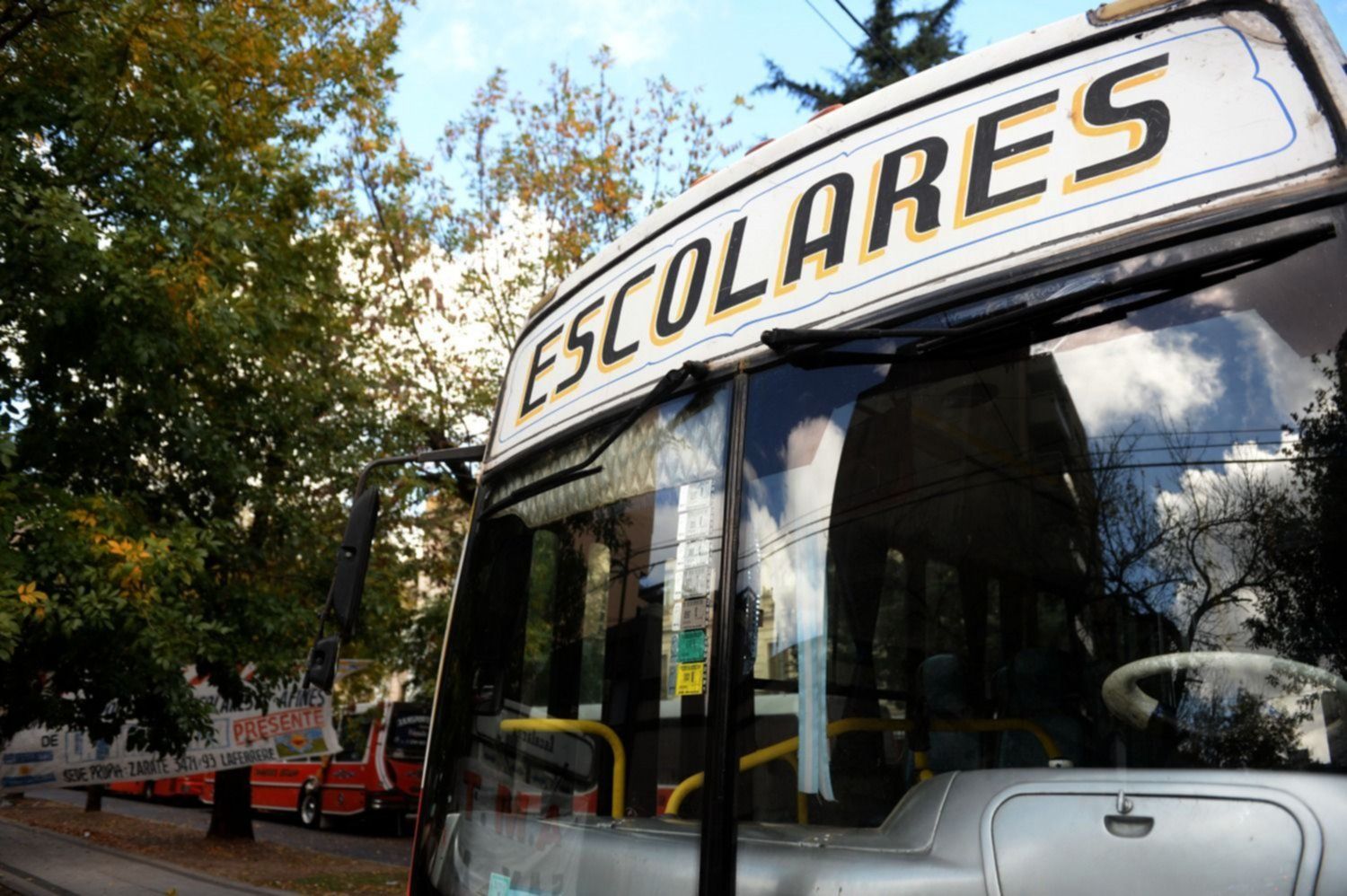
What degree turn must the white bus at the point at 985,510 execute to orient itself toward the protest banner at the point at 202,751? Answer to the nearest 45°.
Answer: approximately 90° to its right

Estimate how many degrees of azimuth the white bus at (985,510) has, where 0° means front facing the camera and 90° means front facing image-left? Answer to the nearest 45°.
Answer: approximately 45°

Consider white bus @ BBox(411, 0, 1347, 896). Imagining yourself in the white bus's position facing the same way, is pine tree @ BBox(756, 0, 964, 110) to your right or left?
on your right

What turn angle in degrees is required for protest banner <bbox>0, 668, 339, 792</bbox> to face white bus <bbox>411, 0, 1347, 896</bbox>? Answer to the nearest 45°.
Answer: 0° — it already faces it

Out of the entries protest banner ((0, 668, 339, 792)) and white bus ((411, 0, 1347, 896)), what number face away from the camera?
0

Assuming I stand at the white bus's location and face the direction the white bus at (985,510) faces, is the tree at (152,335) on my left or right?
on my right

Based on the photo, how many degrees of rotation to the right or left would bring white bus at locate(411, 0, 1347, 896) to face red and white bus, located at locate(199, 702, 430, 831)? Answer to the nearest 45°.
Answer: approximately 90° to its right

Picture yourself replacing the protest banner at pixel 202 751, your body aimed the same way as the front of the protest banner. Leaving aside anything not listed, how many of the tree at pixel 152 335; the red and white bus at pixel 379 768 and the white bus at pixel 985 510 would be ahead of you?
2

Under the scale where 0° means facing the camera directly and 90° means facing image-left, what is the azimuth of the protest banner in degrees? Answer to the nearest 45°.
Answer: approximately 0°
